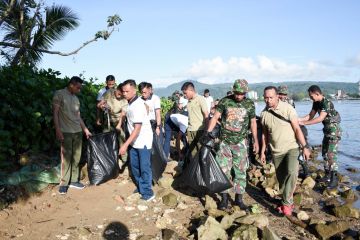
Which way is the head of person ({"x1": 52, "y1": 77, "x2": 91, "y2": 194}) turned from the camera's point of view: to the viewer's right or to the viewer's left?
to the viewer's right

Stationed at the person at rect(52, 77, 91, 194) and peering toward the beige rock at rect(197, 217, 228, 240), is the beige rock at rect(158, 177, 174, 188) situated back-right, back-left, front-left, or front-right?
front-left

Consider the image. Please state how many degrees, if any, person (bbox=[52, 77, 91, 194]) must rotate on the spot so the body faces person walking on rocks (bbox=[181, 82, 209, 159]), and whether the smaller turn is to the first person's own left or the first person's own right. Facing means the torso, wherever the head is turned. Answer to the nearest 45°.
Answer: approximately 45° to the first person's own left

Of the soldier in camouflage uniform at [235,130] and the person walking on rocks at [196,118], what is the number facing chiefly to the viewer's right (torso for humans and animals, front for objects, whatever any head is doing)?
0

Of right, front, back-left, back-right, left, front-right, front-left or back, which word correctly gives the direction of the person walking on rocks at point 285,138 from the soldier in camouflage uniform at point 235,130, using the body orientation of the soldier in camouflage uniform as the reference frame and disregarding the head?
left

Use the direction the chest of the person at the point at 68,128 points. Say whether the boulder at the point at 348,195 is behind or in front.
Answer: in front

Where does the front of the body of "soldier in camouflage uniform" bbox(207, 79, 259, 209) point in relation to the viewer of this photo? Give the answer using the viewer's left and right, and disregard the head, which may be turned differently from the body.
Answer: facing the viewer

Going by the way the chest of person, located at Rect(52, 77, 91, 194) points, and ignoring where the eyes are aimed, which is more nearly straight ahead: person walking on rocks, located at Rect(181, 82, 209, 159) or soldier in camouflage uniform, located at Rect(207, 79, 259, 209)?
the soldier in camouflage uniform

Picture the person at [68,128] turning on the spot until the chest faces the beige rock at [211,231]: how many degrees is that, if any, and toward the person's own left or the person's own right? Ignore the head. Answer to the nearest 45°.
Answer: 0° — they already face it

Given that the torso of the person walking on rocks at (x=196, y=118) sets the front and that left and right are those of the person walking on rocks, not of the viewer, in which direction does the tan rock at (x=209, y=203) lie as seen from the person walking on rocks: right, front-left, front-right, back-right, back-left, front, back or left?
front-left

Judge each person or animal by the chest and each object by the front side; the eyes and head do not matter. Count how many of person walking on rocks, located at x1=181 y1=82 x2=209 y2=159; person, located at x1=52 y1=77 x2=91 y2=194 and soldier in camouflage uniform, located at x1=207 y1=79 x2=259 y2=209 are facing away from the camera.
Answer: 0

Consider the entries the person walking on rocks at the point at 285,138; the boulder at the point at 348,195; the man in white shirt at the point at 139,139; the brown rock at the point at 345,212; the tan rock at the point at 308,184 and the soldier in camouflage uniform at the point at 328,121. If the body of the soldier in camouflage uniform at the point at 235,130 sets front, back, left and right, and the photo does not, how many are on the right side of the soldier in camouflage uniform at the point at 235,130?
1

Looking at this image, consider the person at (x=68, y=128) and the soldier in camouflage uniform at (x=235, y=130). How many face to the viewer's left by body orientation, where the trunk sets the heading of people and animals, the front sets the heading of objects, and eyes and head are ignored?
0

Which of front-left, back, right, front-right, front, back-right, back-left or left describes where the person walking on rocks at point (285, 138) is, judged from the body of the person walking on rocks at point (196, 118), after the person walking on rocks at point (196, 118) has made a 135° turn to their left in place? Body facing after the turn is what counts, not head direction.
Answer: front-right
